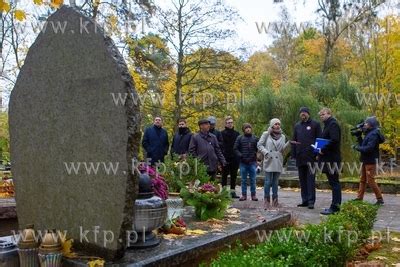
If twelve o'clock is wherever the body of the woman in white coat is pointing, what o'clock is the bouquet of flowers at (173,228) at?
The bouquet of flowers is roughly at 2 o'clock from the woman in white coat.

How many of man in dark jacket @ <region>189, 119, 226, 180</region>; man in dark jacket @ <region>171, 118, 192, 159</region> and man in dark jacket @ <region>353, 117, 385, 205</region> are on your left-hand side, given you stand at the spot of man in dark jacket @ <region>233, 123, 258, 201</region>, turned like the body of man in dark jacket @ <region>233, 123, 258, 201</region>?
1

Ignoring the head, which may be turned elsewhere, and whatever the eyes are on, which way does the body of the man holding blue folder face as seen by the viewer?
to the viewer's left

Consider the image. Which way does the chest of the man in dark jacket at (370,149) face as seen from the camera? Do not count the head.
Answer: to the viewer's left

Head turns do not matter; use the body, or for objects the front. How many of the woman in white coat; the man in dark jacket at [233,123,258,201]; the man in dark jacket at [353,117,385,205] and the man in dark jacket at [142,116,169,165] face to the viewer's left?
1

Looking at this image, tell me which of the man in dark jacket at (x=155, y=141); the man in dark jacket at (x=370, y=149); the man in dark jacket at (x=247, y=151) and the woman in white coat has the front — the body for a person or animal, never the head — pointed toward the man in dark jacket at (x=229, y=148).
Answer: the man in dark jacket at (x=370, y=149)

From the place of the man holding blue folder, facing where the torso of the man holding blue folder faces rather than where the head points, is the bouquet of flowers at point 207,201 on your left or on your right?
on your left

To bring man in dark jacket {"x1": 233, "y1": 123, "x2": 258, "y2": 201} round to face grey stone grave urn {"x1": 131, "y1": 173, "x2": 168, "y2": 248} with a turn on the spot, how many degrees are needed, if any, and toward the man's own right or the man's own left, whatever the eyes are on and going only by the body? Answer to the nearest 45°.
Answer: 0° — they already face it

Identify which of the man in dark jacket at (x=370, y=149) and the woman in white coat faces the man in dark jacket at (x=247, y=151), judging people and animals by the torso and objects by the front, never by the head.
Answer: the man in dark jacket at (x=370, y=149)

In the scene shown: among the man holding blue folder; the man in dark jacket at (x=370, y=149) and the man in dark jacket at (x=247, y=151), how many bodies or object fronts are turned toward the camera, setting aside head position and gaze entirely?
1

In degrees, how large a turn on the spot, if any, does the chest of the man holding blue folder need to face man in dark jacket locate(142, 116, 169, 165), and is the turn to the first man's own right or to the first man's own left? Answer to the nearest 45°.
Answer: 0° — they already face them
